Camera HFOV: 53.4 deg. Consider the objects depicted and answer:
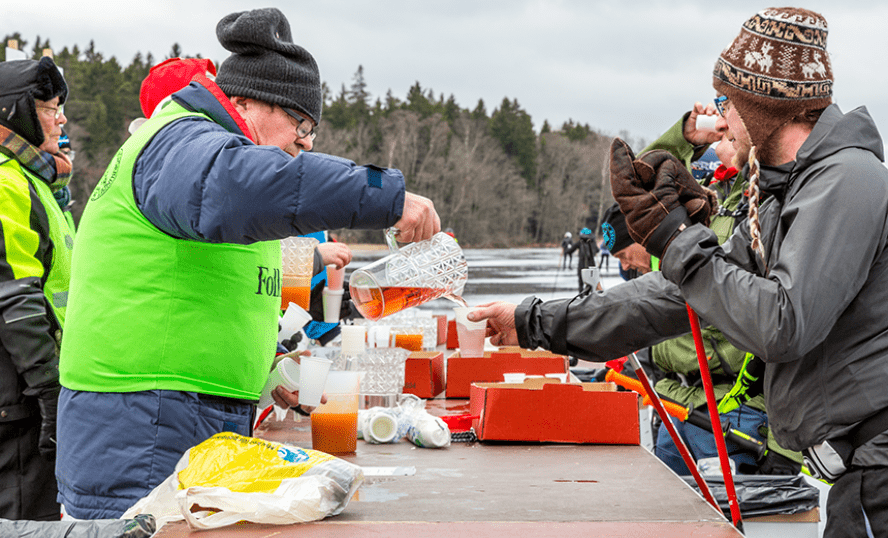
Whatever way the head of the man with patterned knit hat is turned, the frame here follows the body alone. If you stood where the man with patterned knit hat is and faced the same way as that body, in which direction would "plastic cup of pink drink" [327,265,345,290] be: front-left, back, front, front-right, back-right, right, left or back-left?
front-right

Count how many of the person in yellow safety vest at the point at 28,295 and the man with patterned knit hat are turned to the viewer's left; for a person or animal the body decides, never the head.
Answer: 1

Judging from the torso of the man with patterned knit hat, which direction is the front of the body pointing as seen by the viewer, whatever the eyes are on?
to the viewer's left

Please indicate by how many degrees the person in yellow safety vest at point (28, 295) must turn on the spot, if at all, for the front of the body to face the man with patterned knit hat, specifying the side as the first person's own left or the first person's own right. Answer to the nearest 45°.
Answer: approximately 45° to the first person's own right

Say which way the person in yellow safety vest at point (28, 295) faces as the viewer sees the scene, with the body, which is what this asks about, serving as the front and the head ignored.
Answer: to the viewer's right

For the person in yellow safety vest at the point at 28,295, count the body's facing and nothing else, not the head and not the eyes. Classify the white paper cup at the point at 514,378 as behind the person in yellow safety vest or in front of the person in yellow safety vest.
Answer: in front

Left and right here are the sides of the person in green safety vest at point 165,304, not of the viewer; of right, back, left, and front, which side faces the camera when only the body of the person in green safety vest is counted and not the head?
right

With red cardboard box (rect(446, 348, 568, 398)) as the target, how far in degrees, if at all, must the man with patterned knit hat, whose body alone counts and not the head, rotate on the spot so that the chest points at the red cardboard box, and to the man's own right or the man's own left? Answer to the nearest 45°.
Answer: approximately 45° to the man's own right

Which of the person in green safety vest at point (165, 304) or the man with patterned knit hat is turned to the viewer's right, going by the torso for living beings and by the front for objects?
the person in green safety vest

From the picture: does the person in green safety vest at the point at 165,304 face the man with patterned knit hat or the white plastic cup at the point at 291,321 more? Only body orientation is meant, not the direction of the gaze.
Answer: the man with patterned knit hat

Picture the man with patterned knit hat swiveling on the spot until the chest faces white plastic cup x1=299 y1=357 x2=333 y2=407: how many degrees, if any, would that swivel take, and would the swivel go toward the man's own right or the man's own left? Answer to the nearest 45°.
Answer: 0° — they already face it
